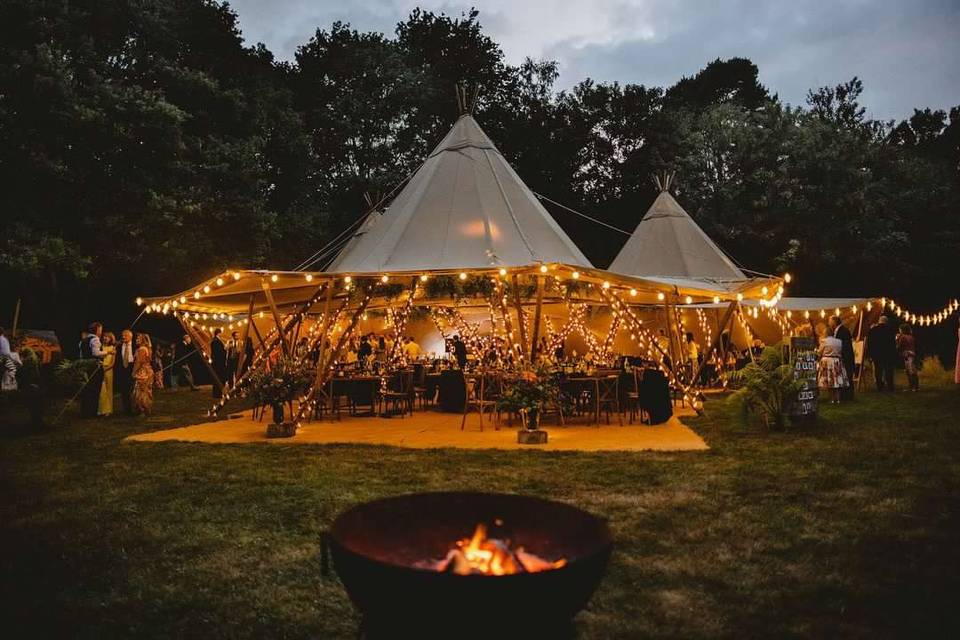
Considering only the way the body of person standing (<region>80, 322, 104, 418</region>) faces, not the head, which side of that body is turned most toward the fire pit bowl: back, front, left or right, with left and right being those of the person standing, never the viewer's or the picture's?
right

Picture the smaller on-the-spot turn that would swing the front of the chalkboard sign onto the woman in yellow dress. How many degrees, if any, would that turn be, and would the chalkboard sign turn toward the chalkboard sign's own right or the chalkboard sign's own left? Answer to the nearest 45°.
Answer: approximately 90° to the chalkboard sign's own right

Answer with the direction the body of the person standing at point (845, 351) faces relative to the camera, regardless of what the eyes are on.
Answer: to the viewer's left

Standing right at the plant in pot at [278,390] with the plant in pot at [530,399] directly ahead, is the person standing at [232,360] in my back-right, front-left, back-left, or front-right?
back-left

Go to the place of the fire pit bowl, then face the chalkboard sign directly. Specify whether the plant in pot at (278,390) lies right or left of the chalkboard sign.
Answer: left

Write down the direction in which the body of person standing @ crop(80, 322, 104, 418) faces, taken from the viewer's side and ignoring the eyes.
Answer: to the viewer's right
